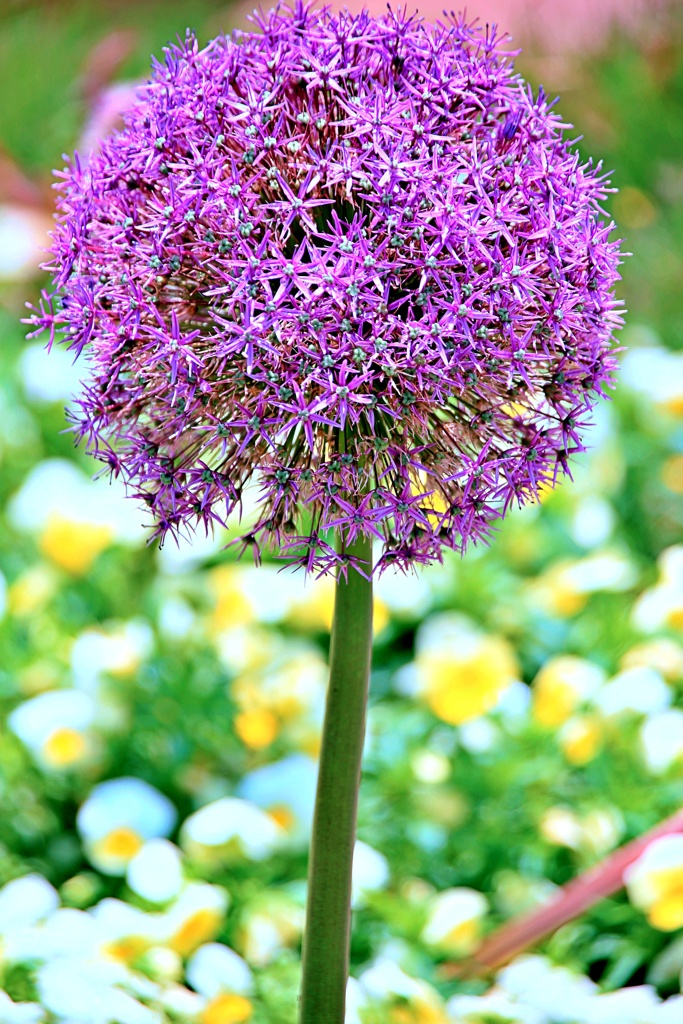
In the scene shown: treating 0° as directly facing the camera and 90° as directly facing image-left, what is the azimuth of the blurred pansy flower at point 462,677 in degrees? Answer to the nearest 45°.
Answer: approximately 0°

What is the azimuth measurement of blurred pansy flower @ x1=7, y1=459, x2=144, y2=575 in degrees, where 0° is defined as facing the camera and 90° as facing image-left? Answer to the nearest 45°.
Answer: approximately 0°

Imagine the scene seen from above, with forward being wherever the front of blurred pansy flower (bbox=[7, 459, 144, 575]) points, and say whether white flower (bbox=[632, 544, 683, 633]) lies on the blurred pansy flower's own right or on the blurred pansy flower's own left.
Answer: on the blurred pansy flower's own left

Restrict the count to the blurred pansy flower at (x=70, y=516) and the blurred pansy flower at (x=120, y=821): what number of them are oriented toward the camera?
2
